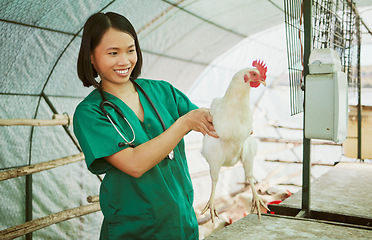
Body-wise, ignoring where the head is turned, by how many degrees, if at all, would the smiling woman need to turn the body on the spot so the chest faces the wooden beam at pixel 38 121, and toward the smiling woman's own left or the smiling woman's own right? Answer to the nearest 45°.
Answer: approximately 180°

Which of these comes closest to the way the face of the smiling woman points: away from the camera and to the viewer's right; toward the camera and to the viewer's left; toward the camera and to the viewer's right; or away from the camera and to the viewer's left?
toward the camera and to the viewer's right

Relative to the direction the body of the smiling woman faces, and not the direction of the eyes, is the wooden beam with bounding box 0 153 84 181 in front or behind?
behind

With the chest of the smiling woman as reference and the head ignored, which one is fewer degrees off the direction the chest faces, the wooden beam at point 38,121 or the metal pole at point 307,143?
the metal pole

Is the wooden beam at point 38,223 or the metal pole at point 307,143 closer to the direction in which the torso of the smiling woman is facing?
the metal pole

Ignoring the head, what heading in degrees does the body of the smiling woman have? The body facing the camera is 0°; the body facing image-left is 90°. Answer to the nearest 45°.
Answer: approximately 315°
